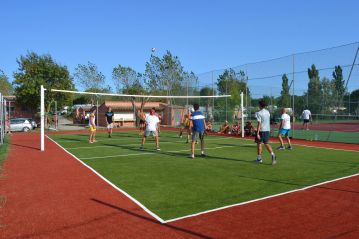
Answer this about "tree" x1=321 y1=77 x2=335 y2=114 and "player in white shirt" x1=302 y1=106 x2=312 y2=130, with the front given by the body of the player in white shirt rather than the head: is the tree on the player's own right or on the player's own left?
on the player's own right

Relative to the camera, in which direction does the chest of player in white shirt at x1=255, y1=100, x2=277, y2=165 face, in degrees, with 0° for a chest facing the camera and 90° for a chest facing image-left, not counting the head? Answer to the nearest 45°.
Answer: approximately 135°

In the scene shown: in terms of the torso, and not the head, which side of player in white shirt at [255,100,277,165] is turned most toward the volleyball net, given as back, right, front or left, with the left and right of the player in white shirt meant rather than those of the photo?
front

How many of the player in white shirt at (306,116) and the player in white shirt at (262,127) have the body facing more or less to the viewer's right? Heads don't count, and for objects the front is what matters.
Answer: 0
